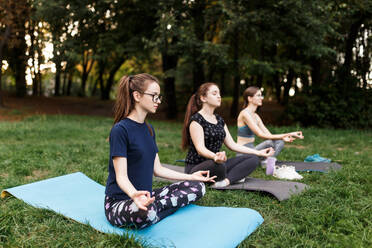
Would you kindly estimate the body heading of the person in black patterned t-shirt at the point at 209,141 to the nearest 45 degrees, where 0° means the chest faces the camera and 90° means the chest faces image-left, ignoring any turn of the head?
approximately 315°

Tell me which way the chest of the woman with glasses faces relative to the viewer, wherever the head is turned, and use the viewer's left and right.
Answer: facing the viewer and to the right of the viewer

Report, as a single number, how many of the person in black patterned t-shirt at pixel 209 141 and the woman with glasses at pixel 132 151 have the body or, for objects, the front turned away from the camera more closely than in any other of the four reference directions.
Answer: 0

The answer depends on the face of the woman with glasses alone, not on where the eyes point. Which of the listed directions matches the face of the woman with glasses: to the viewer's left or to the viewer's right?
to the viewer's right

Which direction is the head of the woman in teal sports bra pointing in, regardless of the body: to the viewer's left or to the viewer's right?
to the viewer's right

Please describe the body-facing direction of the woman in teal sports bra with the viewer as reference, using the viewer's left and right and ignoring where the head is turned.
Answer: facing to the right of the viewer

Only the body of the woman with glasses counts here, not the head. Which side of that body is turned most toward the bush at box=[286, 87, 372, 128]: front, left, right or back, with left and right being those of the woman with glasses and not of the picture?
left

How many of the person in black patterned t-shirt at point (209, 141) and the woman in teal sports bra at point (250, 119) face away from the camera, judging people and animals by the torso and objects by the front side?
0

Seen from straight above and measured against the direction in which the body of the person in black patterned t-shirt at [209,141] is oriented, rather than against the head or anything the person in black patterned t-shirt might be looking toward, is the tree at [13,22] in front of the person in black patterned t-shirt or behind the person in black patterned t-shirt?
behind

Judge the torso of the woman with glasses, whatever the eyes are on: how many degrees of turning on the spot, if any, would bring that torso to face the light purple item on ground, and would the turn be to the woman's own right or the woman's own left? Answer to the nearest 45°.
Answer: approximately 90° to the woman's own left
